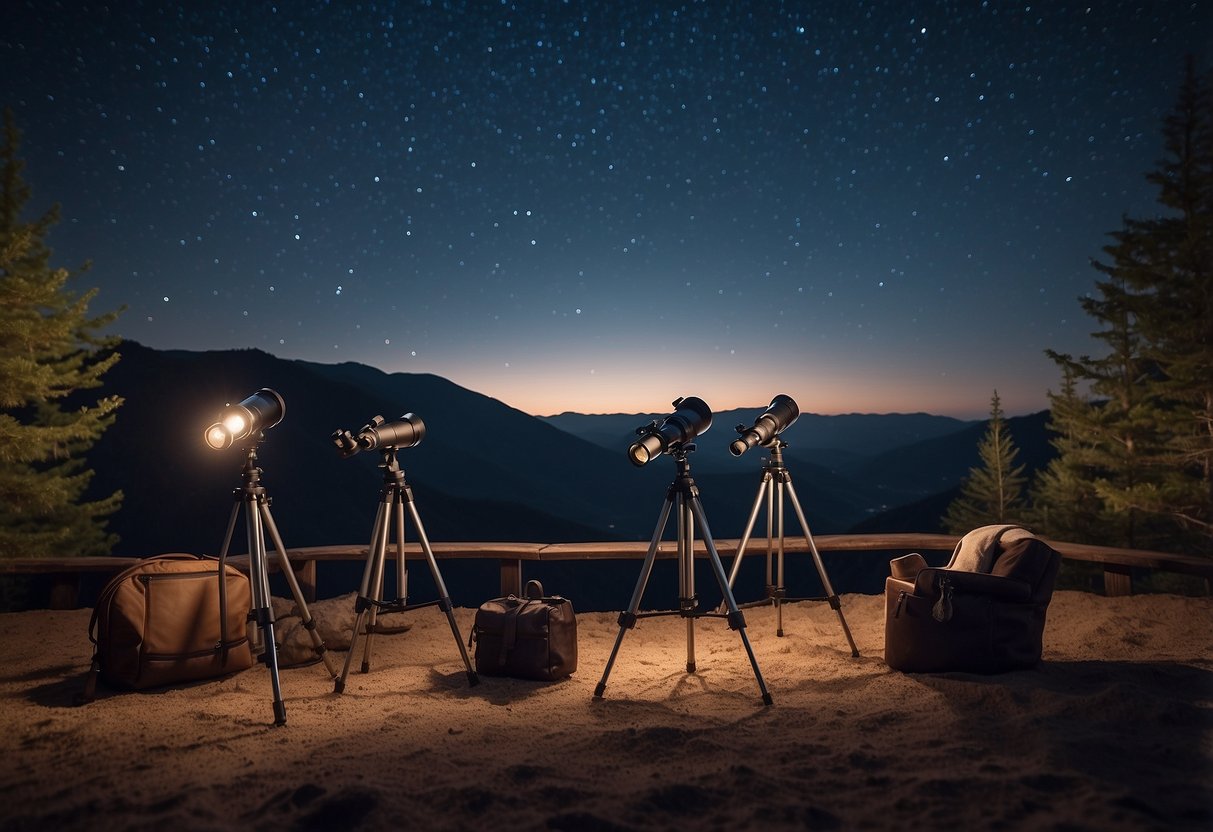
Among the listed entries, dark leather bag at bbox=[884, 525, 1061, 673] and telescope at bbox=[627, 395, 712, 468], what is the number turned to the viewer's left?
1

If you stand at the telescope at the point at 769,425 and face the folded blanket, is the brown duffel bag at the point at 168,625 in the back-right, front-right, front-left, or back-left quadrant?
back-right

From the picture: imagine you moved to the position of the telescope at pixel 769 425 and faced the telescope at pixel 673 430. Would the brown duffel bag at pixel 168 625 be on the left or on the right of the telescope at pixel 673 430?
right
